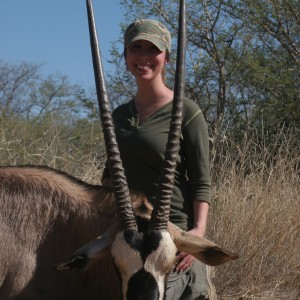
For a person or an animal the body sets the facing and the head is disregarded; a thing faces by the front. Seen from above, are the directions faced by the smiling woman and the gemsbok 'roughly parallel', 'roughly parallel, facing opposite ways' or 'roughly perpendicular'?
roughly perpendicular

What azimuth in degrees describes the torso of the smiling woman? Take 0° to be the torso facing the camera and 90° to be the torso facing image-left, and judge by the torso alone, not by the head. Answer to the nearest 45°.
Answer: approximately 45°
